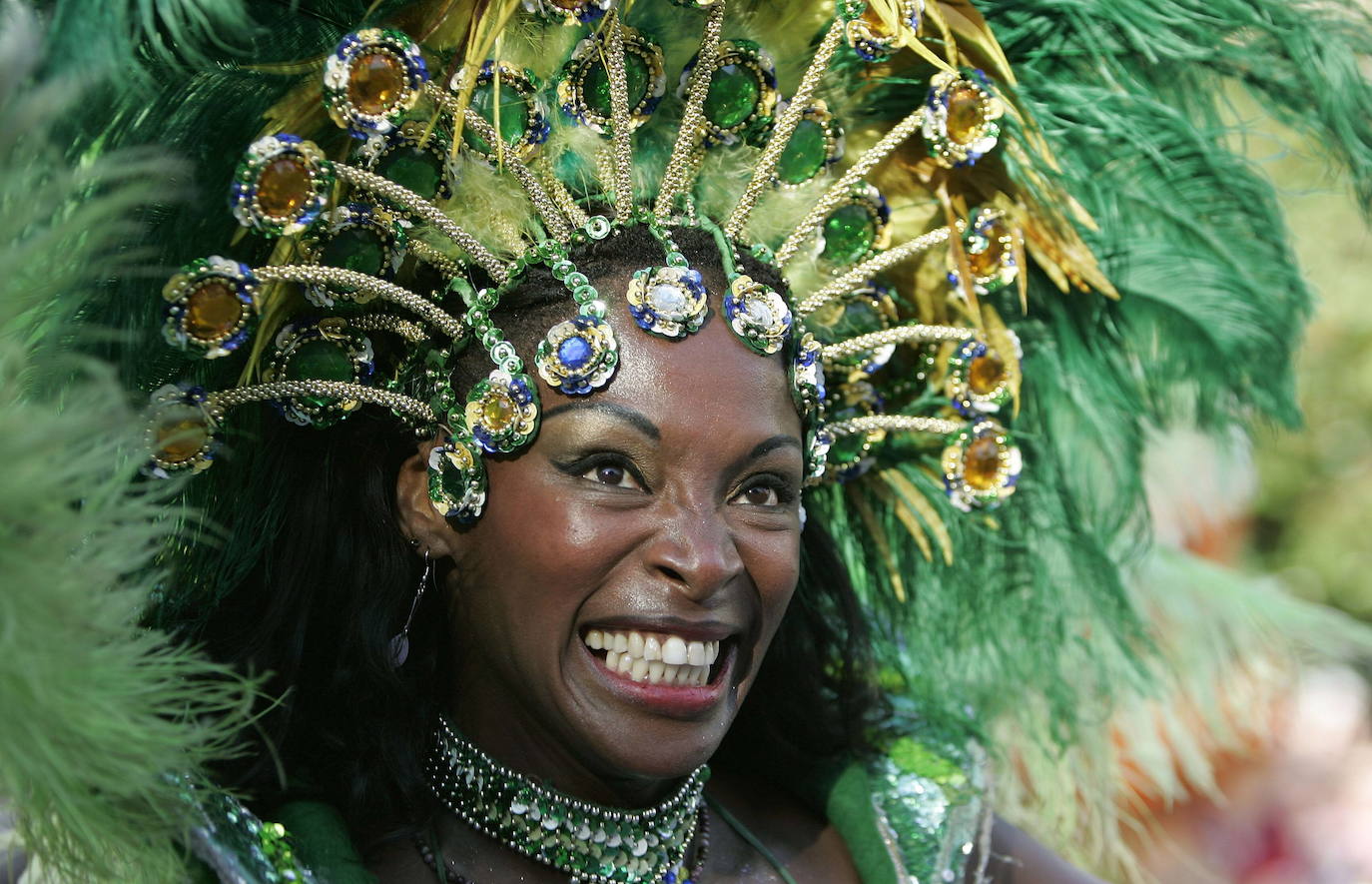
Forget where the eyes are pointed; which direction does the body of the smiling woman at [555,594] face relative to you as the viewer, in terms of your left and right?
facing the viewer and to the right of the viewer

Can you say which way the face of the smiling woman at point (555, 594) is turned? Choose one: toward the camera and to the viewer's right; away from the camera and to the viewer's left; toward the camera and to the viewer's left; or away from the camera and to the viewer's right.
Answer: toward the camera and to the viewer's right

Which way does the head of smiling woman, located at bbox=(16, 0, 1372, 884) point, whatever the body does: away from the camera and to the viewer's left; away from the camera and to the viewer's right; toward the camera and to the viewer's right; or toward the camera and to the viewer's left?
toward the camera and to the viewer's right
